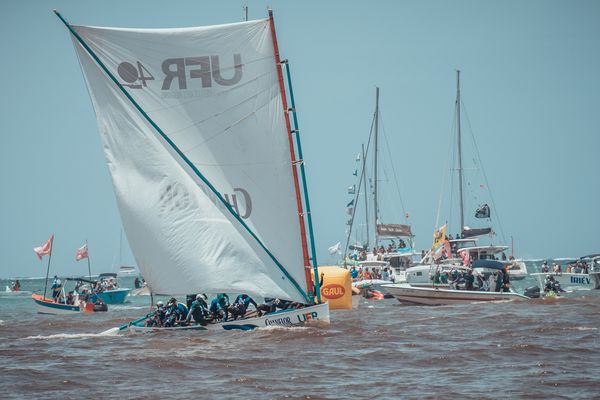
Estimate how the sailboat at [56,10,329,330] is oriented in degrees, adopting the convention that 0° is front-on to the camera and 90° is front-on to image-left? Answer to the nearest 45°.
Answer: approximately 270°

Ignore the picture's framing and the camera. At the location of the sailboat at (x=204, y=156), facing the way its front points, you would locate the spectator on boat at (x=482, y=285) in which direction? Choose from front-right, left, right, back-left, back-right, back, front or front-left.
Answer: front-left

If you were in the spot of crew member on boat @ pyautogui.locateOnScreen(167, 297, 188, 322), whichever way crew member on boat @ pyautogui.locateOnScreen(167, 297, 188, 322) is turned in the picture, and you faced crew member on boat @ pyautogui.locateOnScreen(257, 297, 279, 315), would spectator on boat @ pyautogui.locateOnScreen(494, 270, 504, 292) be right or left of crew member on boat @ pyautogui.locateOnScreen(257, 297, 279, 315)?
left

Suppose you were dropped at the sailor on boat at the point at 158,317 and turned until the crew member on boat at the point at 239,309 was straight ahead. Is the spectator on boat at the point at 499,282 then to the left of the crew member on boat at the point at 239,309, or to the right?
left

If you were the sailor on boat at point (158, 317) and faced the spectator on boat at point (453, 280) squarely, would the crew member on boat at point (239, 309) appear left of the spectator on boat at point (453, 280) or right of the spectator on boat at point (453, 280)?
right

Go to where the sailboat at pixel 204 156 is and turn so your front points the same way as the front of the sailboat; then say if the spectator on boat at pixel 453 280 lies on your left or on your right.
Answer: on your left

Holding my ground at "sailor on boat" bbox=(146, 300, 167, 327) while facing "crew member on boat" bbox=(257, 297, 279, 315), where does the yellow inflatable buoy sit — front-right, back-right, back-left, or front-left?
front-left
